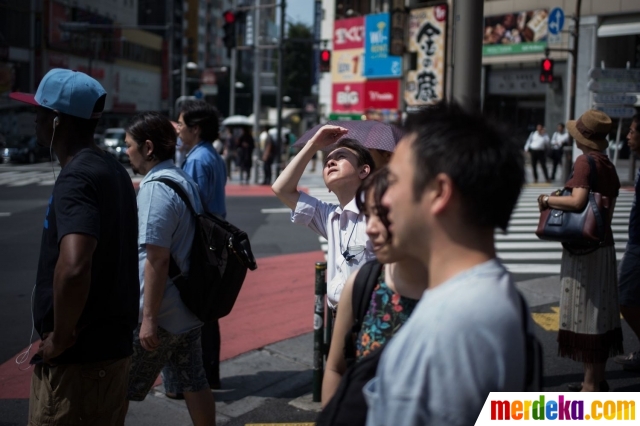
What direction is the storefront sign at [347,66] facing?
toward the camera

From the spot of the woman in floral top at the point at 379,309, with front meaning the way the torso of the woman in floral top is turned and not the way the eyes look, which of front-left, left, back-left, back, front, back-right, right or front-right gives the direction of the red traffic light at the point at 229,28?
back-right

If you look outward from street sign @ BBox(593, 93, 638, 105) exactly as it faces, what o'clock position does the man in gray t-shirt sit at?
The man in gray t-shirt is roughly at 12 o'clock from the street sign.

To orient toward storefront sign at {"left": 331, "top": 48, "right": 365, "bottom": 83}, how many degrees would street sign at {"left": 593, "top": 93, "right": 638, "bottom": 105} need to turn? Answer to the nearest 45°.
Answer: approximately 135° to its right

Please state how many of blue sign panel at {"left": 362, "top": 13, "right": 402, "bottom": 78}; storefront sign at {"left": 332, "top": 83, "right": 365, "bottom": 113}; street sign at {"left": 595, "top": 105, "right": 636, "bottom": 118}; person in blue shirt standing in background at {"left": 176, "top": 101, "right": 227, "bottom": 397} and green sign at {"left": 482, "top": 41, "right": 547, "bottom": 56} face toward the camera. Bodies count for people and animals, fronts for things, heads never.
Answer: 4

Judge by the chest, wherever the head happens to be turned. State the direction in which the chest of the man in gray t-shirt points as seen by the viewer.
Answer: to the viewer's left

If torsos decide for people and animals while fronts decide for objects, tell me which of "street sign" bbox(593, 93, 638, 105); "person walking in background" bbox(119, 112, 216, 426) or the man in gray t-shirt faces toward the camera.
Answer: the street sign

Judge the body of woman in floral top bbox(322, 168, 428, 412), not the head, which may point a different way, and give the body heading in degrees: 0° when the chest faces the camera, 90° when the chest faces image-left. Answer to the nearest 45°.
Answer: approximately 45°

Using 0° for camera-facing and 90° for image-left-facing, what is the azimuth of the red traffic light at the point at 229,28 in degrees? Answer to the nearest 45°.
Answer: approximately 0°

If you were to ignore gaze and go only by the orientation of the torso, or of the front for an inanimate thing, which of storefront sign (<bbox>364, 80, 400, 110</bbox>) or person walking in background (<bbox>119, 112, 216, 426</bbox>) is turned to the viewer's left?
the person walking in background

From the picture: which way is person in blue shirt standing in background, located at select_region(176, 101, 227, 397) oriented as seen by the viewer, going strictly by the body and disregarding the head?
to the viewer's left

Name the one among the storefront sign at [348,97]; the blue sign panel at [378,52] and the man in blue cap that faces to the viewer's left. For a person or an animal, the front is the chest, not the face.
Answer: the man in blue cap

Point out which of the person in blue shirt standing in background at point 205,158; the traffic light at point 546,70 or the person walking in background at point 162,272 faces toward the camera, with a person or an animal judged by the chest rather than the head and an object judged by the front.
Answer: the traffic light

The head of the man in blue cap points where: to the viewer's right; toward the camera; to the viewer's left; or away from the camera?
to the viewer's left

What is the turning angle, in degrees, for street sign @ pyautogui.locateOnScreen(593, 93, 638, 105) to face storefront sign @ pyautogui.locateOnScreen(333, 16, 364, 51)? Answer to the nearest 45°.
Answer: approximately 135° to its right

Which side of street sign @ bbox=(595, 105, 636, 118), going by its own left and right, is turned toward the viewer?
front

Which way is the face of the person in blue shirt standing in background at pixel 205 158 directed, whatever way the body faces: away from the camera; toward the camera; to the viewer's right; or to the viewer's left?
to the viewer's left
